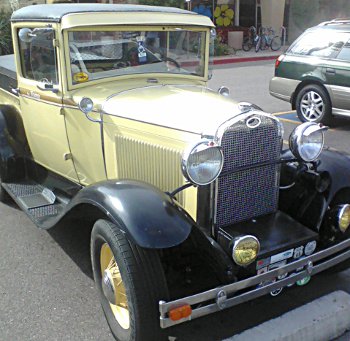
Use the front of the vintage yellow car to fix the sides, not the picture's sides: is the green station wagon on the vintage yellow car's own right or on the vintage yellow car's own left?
on the vintage yellow car's own left

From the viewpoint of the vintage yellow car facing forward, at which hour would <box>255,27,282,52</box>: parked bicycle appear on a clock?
The parked bicycle is roughly at 8 o'clock from the vintage yellow car.

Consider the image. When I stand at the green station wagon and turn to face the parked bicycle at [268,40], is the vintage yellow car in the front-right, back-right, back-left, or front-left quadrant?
back-left

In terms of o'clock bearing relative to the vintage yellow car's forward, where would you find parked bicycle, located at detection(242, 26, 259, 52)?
The parked bicycle is roughly at 8 o'clock from the vintage yellow car.

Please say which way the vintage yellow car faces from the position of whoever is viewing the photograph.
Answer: facing the viewer and to the right of the viewer

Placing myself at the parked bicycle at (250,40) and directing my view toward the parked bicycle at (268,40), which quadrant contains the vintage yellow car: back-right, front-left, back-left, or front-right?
back-right
